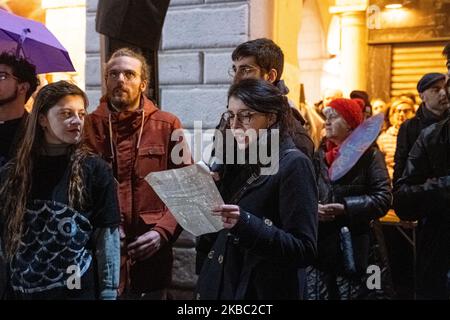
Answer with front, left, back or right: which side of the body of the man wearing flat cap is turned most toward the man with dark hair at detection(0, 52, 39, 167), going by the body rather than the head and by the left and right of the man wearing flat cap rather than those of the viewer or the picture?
right

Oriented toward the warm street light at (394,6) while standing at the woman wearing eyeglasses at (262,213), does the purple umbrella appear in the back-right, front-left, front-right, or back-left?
front-left

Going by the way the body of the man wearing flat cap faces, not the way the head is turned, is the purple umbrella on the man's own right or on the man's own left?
on the man's own right

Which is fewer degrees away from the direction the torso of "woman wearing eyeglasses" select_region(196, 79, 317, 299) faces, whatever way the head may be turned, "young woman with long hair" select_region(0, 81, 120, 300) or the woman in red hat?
the young woman with long hair

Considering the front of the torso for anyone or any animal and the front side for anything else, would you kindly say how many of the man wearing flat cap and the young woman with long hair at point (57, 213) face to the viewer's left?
0

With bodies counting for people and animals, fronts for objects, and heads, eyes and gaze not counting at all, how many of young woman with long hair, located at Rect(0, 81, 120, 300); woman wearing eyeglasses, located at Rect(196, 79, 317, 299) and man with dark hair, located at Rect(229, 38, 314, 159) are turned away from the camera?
0

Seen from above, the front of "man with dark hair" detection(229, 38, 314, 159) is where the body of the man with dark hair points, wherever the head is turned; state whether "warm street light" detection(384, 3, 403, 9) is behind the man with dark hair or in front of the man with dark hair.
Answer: behind

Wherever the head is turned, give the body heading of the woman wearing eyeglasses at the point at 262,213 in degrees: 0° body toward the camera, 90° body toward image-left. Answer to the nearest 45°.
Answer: approximately 45°

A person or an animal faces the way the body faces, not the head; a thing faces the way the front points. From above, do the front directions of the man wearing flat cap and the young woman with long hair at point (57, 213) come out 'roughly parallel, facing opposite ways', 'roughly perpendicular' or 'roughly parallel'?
roughly parallel

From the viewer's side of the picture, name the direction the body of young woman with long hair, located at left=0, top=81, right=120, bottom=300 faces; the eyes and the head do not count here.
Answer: toward the camera

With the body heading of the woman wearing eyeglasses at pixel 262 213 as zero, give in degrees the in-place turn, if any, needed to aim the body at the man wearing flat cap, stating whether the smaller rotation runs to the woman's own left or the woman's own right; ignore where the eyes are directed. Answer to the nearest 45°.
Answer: approximately 180°

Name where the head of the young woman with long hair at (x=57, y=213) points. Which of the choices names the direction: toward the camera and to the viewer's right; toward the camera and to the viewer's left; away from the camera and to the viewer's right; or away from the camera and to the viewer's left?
toward the camera and to the viewer's right

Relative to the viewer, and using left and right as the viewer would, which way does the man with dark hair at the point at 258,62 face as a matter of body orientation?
facing the viewer and to the left of the viewer

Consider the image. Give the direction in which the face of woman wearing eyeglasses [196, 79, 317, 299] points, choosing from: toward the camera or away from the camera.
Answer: toward the camera

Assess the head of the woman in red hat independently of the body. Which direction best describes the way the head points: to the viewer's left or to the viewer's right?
to the viewer's left
